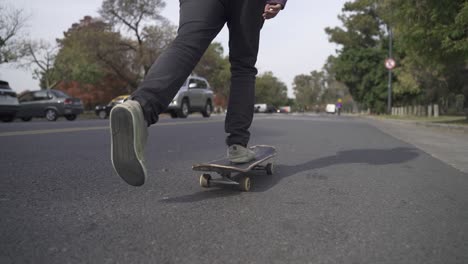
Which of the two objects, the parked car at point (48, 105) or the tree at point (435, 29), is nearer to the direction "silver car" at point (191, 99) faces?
the parked car

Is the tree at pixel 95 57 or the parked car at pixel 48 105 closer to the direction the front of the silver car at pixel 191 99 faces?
the parked car

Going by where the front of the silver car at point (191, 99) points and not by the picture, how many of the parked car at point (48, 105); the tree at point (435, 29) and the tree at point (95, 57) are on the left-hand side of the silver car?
1

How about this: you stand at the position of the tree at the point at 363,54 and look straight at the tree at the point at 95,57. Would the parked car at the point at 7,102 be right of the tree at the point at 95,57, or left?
left

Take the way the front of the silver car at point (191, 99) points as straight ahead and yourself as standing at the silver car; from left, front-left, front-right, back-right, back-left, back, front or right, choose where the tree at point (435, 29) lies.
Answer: left

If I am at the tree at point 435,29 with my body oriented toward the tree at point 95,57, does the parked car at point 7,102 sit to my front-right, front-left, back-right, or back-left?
front-left

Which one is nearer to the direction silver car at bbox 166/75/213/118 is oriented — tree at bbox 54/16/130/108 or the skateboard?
the skateboard

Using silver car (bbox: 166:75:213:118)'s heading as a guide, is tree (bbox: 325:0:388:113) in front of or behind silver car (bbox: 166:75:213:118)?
behind

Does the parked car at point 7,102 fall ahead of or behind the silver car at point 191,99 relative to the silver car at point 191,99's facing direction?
ahead

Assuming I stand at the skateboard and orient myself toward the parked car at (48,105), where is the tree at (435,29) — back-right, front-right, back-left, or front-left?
front-right

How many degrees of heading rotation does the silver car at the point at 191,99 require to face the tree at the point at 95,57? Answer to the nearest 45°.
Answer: approximately 90° to its right
